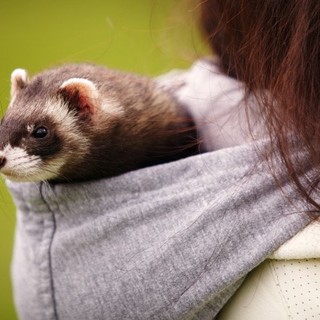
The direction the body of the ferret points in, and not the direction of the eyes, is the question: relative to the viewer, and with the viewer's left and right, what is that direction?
facing the viewer and to the left of the viewer
